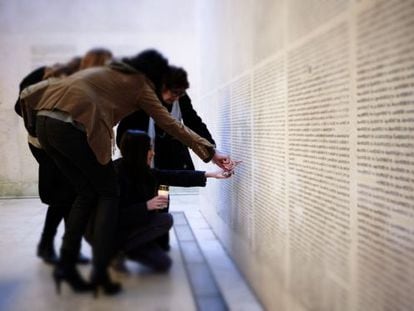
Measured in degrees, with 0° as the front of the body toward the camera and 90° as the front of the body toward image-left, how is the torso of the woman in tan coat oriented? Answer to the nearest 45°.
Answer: approximately 270°

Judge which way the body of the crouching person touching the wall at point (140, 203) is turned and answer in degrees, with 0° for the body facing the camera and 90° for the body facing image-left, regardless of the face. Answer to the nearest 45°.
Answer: approximately 270°

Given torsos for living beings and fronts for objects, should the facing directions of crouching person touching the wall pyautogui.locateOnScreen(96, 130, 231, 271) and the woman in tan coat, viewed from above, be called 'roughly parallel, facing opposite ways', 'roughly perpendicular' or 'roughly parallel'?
roughly parallel

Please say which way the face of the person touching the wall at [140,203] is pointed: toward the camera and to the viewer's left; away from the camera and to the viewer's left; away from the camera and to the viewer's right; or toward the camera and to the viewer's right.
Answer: away from the camera and to the viewer's right

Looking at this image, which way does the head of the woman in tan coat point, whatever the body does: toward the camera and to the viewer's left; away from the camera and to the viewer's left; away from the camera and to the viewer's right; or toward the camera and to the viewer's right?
away from the camera and to the viewer's right
